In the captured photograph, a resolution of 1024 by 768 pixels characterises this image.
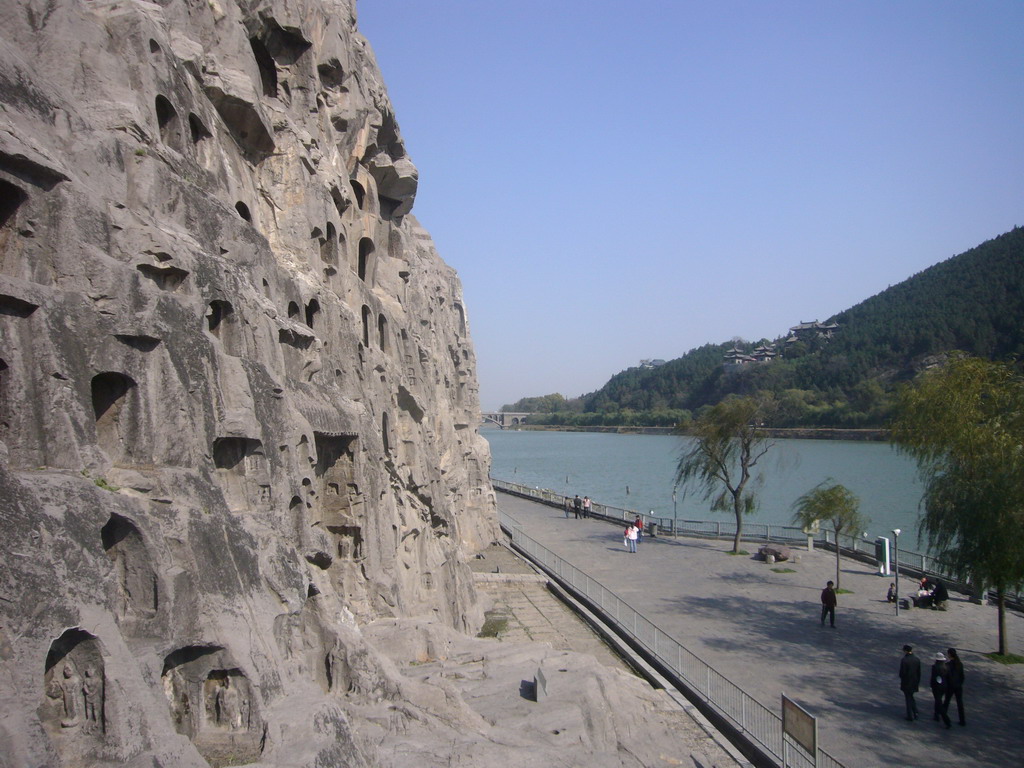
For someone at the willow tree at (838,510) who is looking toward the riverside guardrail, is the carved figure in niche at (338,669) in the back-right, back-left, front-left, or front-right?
back-left

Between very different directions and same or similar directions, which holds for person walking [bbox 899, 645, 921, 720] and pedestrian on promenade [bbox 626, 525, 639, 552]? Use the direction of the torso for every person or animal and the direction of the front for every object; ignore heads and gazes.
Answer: very different directions

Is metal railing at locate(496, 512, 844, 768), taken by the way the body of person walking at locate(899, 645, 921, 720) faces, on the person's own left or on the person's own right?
on the person's own left

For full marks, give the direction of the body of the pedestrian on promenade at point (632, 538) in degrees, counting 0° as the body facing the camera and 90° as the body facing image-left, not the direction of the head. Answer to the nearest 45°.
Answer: approximately 0°

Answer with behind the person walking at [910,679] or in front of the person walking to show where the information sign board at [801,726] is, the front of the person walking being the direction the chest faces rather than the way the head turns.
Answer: behind

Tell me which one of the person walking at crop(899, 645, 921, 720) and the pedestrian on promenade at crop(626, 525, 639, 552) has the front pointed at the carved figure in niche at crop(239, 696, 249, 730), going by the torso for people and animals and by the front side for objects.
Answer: the pedestrian on promenade

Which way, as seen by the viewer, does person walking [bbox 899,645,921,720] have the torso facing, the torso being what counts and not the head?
away from the camera

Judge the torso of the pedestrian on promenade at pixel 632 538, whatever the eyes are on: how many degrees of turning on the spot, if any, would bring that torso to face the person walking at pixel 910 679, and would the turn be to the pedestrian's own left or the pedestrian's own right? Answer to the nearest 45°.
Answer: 0° — they already face them

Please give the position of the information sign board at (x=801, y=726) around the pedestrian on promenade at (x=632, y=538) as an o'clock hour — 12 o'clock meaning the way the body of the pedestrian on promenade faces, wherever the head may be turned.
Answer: The information sign board is roughly at 12 o'clock from the pedestrian on promenade.
